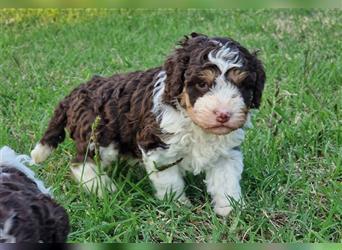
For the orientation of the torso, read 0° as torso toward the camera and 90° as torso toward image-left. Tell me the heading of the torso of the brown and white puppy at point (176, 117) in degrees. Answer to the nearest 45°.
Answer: approximately 315°

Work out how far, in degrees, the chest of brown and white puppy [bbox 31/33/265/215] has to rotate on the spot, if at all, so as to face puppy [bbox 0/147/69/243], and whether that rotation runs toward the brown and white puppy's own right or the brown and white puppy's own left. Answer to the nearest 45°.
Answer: approximately 90° to the brown and white puppy's own right
